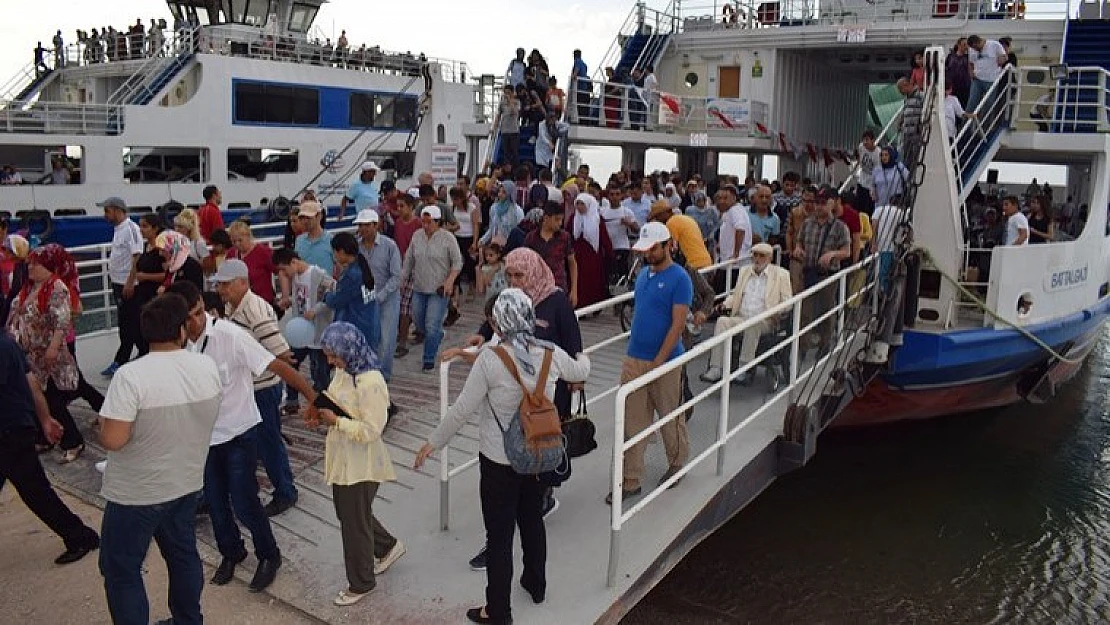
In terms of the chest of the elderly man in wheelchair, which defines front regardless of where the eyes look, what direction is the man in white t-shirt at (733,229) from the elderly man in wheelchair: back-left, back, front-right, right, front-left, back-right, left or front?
back-right

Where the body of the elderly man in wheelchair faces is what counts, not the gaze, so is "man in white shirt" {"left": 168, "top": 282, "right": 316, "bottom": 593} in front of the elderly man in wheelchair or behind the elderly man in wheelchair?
in front

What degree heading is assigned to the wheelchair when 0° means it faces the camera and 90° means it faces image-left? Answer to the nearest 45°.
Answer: approximately 45°

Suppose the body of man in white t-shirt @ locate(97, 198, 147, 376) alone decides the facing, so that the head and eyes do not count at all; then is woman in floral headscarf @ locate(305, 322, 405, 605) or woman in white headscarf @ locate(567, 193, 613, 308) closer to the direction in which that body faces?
the woman in floral headscarf
